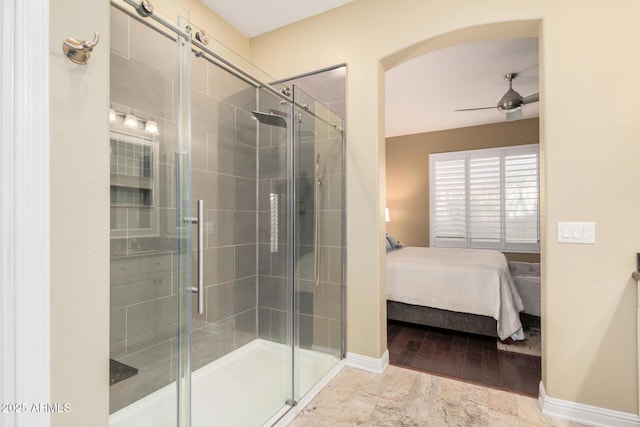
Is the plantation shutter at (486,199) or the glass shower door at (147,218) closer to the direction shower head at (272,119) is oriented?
the glass shower door

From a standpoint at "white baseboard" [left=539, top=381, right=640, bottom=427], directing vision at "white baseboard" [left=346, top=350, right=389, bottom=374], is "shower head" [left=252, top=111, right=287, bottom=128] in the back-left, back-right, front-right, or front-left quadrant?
front-left

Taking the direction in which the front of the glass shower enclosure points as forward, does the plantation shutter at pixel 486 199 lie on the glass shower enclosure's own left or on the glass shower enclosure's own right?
on the glass shower enclosure's own left

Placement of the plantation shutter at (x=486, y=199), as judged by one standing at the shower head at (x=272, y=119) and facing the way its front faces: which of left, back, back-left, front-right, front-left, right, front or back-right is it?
back

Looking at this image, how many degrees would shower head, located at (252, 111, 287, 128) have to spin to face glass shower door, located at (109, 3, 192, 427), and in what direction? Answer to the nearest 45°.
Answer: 0° — it already faces it

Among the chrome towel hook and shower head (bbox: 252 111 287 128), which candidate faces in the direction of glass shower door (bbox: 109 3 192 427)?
the shower head

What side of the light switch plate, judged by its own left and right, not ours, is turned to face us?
front

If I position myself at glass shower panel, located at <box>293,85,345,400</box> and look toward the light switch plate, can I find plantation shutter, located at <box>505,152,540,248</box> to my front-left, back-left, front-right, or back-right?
front-left

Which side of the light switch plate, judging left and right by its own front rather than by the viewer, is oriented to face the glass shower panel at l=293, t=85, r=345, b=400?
right

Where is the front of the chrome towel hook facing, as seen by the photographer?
facing the viewer and to the right of the viewer

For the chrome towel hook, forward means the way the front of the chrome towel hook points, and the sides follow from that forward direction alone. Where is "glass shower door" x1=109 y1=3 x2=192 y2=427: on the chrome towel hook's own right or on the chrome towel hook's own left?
on the chrome towel hook's own left
